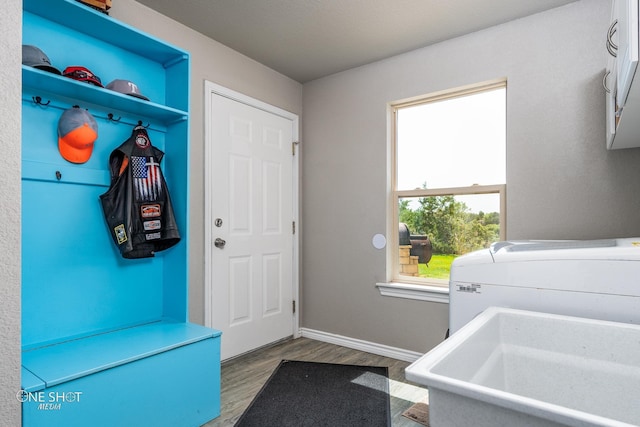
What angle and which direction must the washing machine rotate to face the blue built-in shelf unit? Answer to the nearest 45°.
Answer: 0° — it already faces it

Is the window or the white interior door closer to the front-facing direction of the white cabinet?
the white interior door

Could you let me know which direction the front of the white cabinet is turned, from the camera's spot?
facing to the left of the viewer

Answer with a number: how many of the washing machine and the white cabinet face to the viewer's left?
2

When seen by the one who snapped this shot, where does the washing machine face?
facing to the left of the viewer

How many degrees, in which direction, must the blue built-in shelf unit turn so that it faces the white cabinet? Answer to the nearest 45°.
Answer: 0° — it already faces it

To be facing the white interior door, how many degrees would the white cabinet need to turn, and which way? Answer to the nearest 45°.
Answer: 0° — it already faces it

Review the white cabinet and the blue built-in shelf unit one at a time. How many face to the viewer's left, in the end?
1

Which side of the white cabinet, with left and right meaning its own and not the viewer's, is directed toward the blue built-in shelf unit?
front

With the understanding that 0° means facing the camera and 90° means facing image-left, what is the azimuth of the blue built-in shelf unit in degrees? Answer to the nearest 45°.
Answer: approximately 315°

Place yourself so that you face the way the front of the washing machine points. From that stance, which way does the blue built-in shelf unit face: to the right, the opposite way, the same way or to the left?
the opposite way
